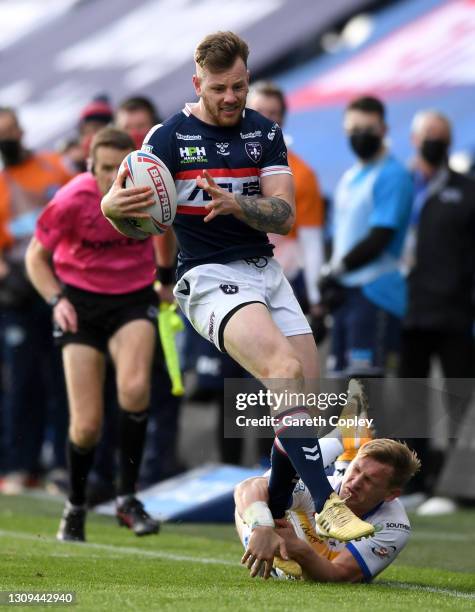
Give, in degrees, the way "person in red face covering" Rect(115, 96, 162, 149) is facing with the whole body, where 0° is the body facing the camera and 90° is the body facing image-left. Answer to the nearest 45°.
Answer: approximately 0°

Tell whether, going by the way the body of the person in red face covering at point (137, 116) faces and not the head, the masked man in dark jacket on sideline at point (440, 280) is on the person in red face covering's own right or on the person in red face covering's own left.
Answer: on the person in red face covering's own left

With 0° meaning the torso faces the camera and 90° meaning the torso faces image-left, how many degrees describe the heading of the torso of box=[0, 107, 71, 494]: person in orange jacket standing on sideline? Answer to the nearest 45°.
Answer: approximately 0°

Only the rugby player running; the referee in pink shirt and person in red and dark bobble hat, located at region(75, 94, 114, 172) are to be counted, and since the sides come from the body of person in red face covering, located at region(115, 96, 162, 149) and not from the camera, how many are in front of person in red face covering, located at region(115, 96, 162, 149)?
2

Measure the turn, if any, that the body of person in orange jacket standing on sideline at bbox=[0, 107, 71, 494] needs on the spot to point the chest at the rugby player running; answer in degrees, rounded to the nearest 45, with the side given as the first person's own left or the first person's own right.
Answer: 0° — they already face them

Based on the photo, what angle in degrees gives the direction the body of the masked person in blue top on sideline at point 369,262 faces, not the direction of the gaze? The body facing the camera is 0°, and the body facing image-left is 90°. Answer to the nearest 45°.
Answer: approximately 45°
